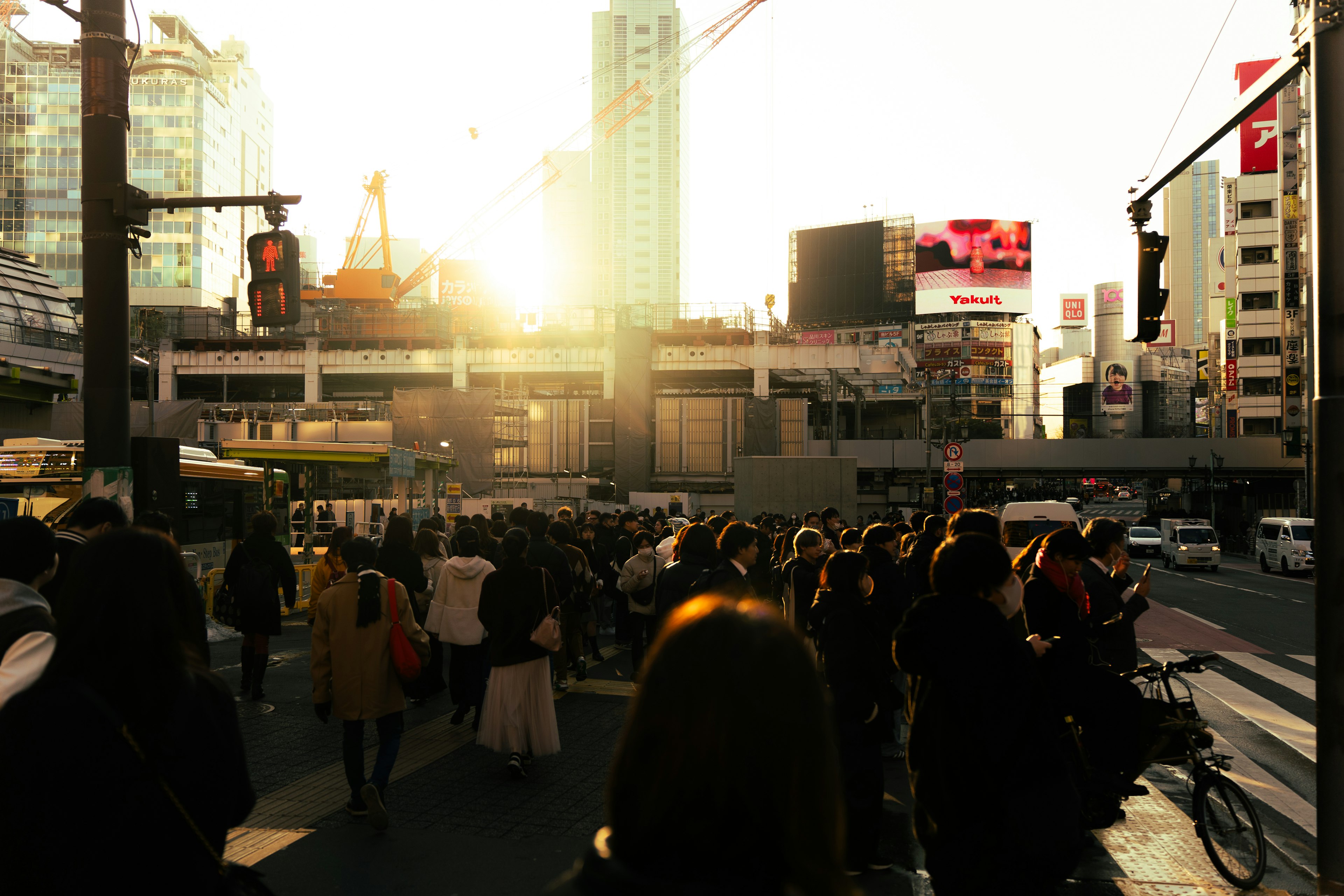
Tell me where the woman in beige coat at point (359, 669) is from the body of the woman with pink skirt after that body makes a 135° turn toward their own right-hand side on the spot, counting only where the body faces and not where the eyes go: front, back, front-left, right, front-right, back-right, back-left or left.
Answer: right

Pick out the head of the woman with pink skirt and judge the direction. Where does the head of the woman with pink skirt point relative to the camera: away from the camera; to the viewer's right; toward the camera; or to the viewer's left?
away from the camera

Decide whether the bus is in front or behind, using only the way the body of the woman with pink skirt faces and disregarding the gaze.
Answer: in front

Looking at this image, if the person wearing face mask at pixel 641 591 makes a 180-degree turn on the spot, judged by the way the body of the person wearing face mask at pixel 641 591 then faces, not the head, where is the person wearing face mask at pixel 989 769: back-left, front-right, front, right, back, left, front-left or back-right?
back

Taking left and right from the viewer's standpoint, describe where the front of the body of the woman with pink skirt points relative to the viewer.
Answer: facing away from the viewer

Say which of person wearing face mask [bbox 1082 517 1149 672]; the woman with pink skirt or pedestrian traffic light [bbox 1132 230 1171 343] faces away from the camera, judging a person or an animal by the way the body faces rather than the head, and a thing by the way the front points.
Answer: the woman with pink skirt

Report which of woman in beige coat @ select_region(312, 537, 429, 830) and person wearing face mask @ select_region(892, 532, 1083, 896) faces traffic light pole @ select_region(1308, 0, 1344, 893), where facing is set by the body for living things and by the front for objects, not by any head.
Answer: the person wearing face mask

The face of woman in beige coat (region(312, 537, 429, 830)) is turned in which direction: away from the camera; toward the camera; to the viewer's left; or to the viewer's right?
away from the camera

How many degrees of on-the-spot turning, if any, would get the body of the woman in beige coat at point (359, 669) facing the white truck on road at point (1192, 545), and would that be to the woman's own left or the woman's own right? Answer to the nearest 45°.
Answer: approximately 45° to the woman's own right

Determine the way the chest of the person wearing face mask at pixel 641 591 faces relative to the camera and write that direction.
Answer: toward the camera

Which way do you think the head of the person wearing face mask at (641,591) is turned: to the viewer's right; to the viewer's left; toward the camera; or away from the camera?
toward the camera
